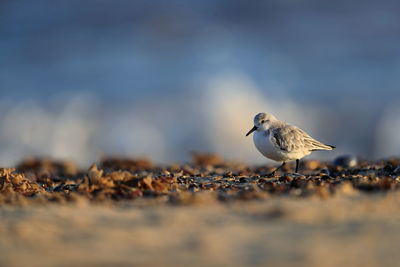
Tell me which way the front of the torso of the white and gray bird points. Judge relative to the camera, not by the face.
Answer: to the viewer's left

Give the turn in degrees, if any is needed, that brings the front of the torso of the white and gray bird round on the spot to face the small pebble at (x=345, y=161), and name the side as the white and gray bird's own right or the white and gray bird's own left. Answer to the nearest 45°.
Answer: approximately 135° to the white and gray bird's own right
